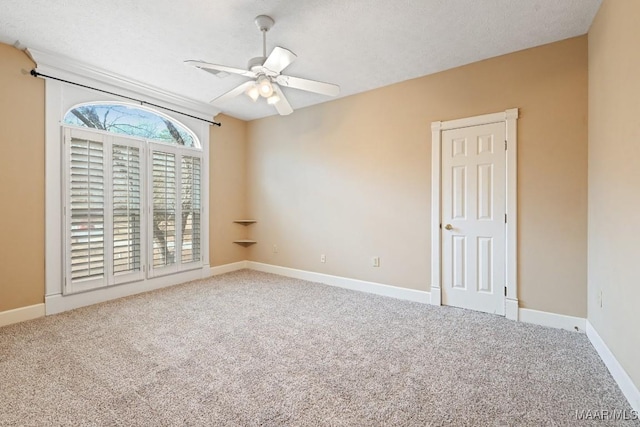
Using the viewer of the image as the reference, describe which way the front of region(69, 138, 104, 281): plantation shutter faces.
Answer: facing the viewer and to the right of the viewer

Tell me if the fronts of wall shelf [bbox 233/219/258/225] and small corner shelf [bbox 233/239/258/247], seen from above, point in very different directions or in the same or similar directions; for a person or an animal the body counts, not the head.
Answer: same or similar directions

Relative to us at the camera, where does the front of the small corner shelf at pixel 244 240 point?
facing the viewer

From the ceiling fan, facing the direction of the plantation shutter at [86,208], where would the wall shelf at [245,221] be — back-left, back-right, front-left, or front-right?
front-right

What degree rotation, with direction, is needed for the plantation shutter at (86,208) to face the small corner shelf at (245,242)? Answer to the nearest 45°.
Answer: approximately 45° to its left

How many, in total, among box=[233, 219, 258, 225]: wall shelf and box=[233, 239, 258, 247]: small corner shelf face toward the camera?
2

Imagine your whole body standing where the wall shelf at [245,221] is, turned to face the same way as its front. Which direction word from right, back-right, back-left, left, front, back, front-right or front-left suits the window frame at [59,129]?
front-right

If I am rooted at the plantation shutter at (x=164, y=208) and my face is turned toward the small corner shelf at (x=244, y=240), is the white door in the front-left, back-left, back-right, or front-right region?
front-right

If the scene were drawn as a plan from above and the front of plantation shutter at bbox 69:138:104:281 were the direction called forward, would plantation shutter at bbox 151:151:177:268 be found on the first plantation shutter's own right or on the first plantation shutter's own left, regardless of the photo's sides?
on the first plantation shutter's own left

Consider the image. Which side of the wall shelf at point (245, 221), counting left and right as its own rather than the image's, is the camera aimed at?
front

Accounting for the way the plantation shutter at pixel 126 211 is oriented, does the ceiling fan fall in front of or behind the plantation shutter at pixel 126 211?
in front

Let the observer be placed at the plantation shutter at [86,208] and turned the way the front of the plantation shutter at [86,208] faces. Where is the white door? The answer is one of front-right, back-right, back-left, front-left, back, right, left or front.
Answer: front

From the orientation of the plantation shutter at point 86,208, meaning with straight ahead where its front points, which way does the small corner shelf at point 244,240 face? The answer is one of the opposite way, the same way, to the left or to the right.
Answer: to the right

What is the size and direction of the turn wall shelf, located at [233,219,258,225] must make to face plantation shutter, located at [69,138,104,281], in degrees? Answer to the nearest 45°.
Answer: approximately 45° to its right

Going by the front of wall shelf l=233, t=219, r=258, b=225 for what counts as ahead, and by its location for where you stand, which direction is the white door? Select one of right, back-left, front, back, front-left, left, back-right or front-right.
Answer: front-left

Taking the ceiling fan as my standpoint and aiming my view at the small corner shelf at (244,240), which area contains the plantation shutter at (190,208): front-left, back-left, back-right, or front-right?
front-left

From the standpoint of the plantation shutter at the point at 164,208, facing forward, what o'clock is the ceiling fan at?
The ceiling fan is roughly at 1 o'clock from the plantation shutter.
